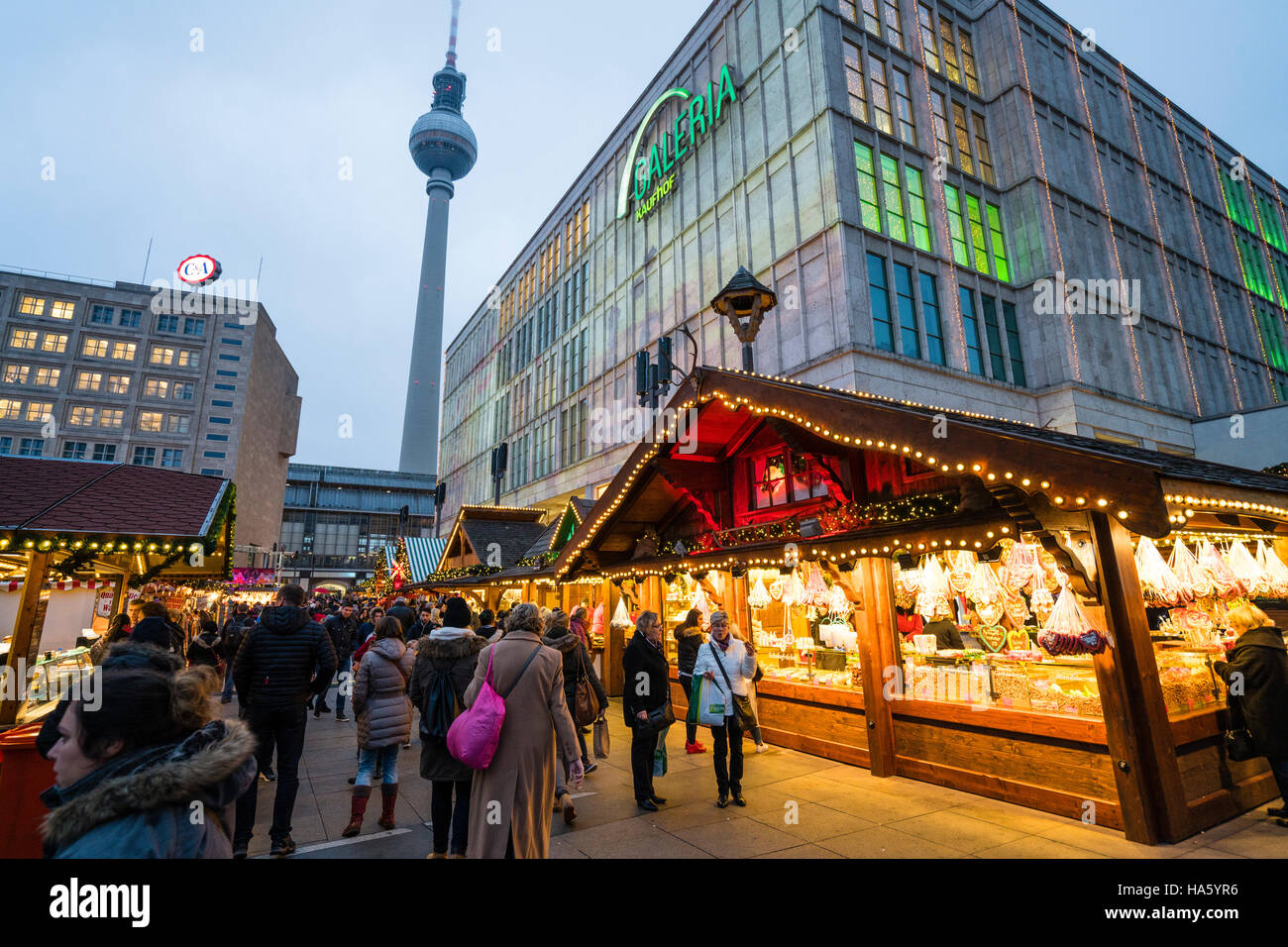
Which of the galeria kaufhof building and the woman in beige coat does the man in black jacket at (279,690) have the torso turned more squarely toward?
the galeria kaufhof building

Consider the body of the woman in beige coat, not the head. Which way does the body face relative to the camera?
away from the camera

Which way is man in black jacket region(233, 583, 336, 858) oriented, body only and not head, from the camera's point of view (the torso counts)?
away from the camera

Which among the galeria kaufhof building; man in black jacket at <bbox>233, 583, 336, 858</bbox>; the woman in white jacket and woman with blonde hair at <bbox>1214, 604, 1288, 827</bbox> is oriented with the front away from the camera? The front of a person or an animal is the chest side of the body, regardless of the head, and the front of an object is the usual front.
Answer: the man in black jacket

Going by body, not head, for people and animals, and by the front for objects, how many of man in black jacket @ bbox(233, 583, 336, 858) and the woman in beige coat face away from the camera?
2

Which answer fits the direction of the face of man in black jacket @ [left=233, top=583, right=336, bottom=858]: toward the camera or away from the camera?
away from the camera

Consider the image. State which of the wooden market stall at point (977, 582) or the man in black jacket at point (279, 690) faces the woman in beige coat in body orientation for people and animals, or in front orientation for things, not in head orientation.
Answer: the wooden market stall

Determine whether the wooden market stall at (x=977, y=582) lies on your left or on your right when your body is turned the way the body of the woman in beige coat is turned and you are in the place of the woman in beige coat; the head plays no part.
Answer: on your right

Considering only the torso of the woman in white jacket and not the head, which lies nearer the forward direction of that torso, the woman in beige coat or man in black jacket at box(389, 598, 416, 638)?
the woman in beige coat

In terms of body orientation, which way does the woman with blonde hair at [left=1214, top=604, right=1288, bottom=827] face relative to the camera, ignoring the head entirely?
to the viewer's left
